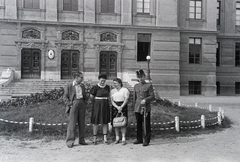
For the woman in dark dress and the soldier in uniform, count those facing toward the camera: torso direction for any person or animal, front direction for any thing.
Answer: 2

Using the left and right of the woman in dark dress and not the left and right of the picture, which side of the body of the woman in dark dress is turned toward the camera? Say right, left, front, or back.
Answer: front

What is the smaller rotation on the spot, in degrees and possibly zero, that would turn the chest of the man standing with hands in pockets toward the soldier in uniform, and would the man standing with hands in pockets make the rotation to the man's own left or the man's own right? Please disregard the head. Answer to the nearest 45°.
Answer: approximately 45° to the man's own left

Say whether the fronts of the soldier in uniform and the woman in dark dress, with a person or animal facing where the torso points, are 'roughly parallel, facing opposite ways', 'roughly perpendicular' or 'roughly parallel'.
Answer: roughly parallel

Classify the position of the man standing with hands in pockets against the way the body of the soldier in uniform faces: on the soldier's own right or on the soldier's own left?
on the soldier's own right

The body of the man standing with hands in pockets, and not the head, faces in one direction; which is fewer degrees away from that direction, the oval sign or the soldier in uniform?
the soldier in uniform

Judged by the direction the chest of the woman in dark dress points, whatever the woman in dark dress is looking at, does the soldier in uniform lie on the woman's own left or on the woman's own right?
on the woman's own left

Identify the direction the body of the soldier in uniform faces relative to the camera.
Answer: toward the camera

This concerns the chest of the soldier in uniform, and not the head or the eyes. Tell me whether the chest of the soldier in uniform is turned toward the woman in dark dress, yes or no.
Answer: no

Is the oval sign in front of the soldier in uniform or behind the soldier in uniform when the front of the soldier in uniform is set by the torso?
behind
